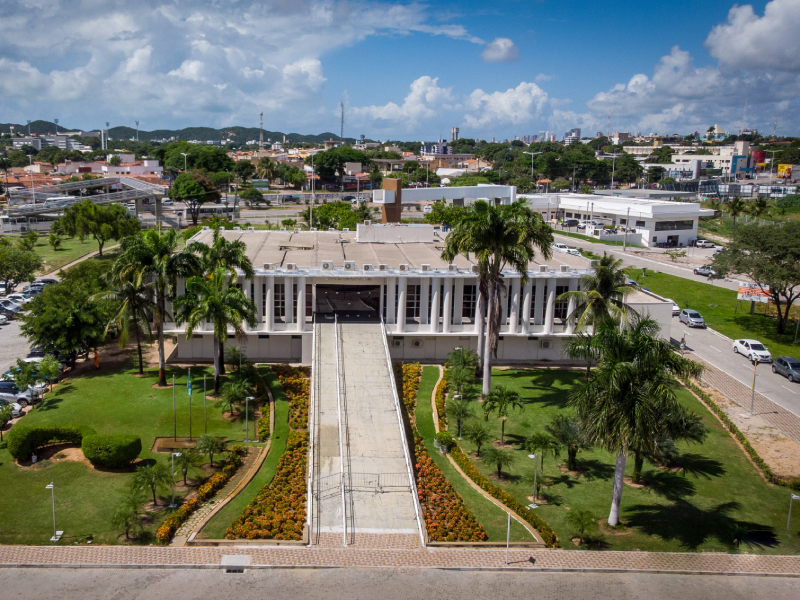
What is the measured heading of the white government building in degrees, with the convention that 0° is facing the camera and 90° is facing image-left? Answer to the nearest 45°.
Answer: approximately 0°

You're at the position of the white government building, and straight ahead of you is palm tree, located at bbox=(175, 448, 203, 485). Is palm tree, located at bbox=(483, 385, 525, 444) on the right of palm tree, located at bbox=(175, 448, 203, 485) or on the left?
left

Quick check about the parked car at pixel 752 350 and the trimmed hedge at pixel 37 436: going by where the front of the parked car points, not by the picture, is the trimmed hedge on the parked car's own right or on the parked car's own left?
on the parked car's own right

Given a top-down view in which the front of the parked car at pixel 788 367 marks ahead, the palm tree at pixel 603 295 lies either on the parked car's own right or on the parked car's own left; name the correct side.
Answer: on the parked car's own right

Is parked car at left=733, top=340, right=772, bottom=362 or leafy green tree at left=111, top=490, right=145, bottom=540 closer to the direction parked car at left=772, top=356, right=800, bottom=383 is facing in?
the leafy green tree

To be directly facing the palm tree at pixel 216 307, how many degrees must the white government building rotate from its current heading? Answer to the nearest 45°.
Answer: approximately 45° to its right

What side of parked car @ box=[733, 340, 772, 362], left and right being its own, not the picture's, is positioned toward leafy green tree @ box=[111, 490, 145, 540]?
right

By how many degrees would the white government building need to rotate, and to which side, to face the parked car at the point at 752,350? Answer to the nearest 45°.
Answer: approximately 90° to its left
